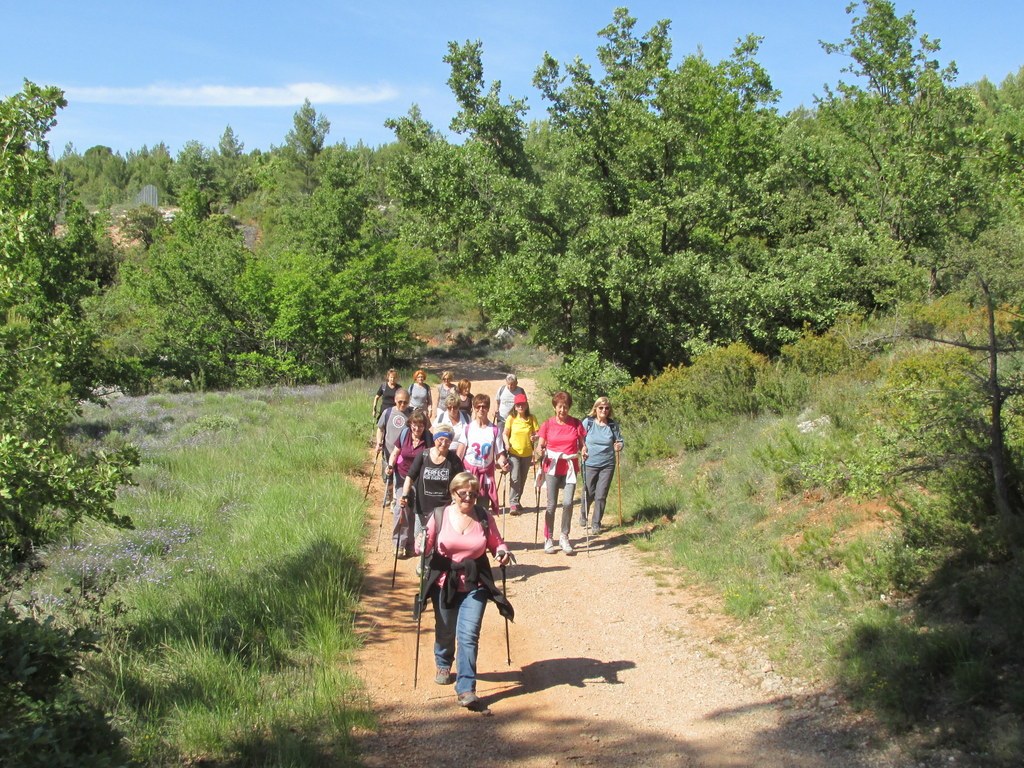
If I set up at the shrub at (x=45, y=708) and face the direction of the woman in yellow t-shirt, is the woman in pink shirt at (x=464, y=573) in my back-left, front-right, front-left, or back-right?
front-right

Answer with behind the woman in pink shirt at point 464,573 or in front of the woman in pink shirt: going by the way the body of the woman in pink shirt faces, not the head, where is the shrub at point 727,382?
behind

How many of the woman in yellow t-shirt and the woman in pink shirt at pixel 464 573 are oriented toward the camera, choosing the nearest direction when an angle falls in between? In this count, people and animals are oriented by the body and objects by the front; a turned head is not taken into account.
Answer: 2

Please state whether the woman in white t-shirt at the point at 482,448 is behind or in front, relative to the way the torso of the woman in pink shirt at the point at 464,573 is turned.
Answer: behind

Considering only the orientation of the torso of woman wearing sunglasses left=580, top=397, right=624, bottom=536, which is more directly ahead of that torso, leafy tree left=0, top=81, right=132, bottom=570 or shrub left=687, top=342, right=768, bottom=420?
the leafy tree

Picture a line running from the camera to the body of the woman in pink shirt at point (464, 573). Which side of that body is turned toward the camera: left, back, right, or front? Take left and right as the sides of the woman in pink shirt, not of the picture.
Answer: front

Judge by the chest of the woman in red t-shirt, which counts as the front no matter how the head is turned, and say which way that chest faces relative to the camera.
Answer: toward the camera

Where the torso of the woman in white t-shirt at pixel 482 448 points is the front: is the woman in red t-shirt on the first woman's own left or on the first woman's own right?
on the first woman's own left

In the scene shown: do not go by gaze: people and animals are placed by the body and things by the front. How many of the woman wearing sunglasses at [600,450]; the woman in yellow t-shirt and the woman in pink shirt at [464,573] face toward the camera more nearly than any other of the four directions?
3

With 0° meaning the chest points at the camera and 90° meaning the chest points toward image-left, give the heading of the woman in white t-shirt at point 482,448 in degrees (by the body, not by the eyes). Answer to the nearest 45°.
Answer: approximately 0°
